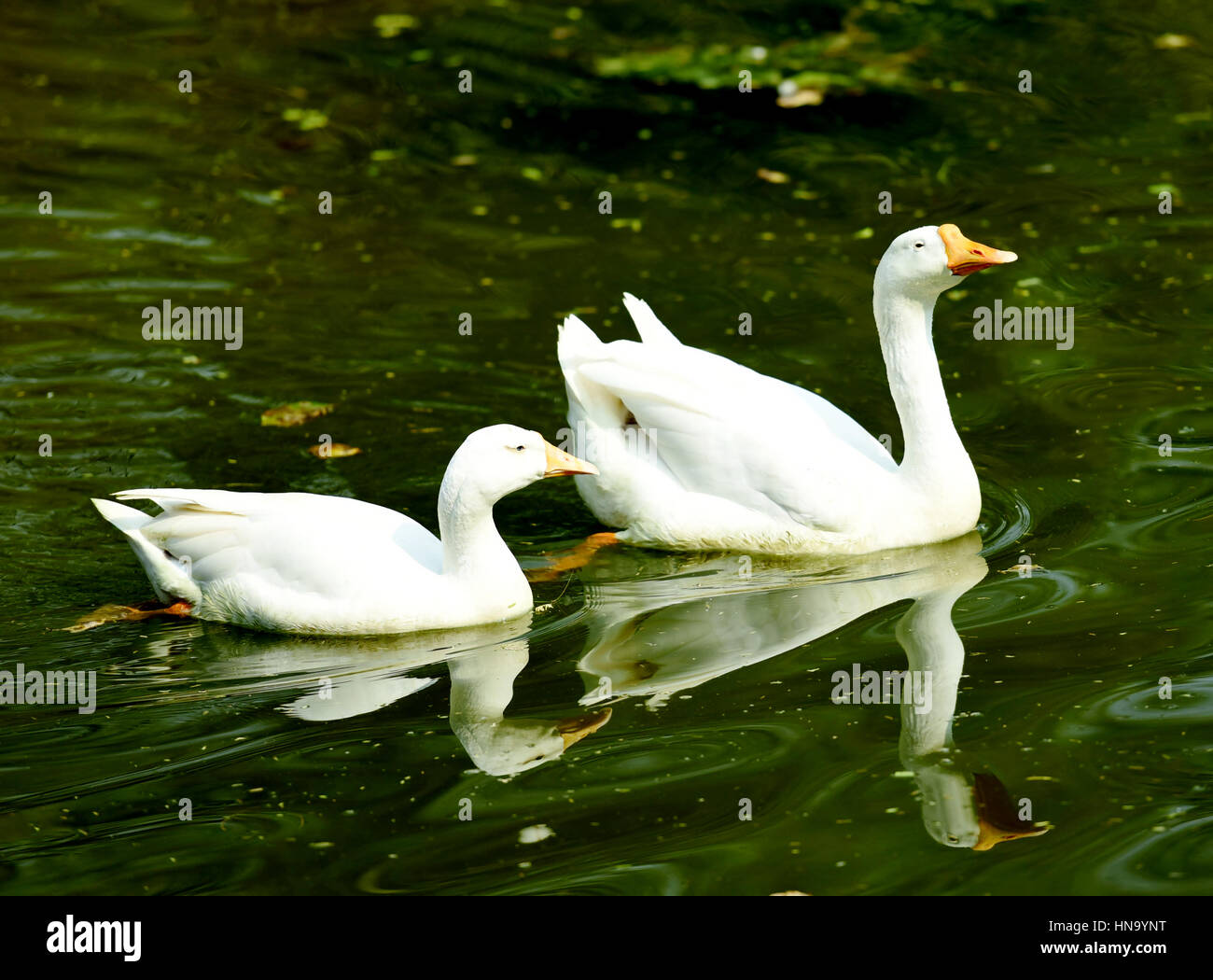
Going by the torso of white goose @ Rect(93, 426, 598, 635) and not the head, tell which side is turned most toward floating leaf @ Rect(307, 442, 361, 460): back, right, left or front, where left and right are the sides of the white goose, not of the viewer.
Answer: left

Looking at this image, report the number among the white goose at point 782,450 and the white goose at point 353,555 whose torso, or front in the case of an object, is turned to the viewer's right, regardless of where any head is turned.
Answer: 2

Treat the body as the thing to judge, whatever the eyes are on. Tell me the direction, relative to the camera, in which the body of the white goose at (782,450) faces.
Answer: to the viewer's right

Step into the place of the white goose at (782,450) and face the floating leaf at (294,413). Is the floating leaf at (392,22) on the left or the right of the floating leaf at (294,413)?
right

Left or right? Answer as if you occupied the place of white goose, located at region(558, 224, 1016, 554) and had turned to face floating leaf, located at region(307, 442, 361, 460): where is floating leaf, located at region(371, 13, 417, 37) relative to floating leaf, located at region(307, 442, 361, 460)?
right

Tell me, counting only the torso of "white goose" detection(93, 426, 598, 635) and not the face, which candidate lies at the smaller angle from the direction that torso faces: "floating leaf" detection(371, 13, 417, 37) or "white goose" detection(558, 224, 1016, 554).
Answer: the white goose

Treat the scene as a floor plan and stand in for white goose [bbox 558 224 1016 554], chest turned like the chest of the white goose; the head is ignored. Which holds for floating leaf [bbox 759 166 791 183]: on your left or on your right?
on your left

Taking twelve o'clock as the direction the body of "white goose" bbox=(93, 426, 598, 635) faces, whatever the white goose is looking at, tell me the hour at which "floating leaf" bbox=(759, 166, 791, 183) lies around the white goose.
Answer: The floating leaf is roughly at 10 o'clock from the white goose.

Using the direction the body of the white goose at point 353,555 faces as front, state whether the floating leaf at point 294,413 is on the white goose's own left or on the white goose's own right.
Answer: on the white goose's own left

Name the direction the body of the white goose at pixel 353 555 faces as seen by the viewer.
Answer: to the viewer's right

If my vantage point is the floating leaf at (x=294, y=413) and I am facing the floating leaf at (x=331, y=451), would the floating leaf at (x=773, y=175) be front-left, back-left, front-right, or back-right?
back-left

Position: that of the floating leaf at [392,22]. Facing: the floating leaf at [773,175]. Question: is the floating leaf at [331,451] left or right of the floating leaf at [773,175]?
right
